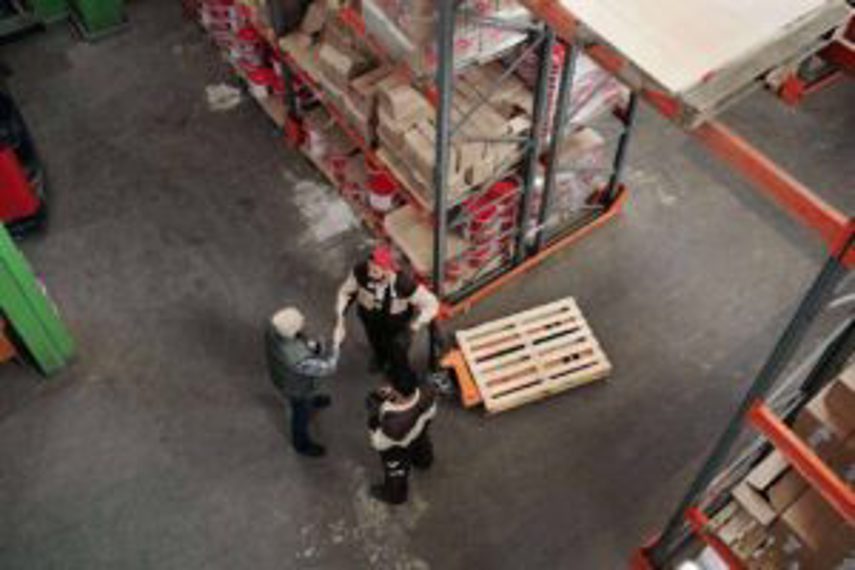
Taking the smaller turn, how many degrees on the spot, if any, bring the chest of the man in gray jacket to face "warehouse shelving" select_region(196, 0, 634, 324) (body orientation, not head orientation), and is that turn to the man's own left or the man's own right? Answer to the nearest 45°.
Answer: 0° — they already face it

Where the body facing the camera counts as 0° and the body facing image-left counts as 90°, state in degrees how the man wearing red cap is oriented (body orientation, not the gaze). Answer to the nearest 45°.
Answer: approximately 0°

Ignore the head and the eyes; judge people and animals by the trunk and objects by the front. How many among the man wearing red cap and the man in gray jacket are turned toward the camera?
1

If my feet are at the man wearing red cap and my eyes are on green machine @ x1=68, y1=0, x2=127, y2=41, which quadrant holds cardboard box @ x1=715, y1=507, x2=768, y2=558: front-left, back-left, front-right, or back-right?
back-right

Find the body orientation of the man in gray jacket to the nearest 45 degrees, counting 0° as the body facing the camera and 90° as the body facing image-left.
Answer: approximately 270°
